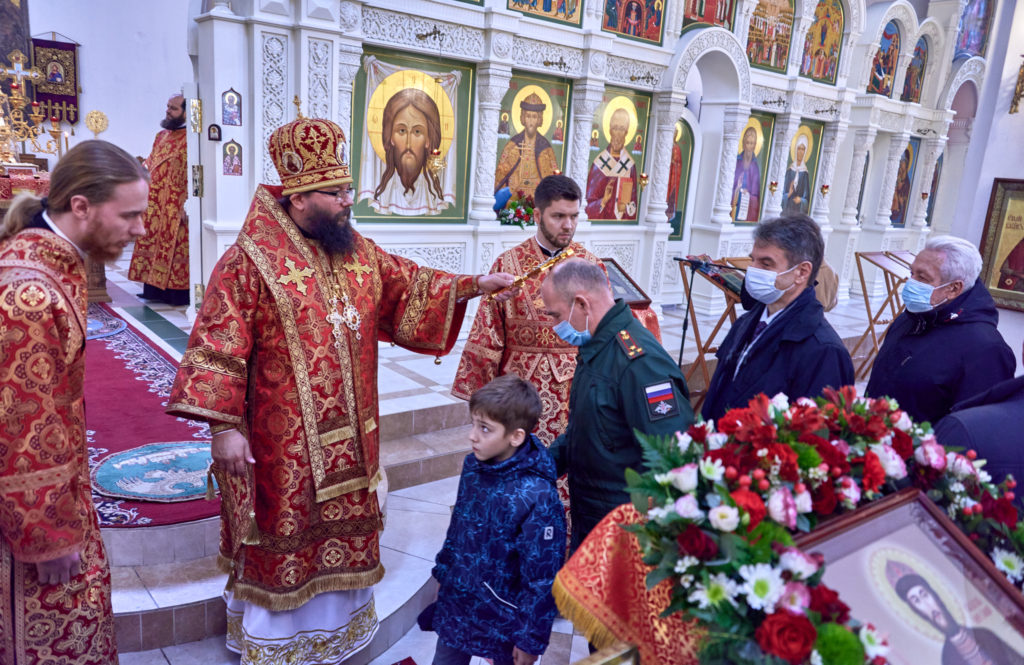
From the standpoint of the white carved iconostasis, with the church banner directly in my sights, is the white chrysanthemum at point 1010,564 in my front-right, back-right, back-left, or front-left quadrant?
back-left

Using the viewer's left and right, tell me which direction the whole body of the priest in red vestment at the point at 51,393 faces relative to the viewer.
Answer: facing to the right of the viewer

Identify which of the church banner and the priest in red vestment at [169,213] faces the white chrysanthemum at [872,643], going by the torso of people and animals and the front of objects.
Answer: the church banner

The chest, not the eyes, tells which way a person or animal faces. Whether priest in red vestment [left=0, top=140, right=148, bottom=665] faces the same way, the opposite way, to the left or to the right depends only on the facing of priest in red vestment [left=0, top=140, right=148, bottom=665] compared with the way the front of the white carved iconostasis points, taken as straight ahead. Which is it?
to the left

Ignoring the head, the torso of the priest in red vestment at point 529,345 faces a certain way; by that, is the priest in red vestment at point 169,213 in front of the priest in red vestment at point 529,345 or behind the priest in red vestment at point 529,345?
behind

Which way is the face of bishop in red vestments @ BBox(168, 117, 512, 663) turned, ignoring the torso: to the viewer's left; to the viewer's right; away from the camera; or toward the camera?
to the viewer's right

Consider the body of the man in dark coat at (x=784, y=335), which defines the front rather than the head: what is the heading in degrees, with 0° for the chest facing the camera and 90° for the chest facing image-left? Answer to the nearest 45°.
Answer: approximately 45°

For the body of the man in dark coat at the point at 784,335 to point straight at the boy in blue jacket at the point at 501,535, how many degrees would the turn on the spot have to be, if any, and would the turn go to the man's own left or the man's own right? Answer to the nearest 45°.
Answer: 0° — they already face them
